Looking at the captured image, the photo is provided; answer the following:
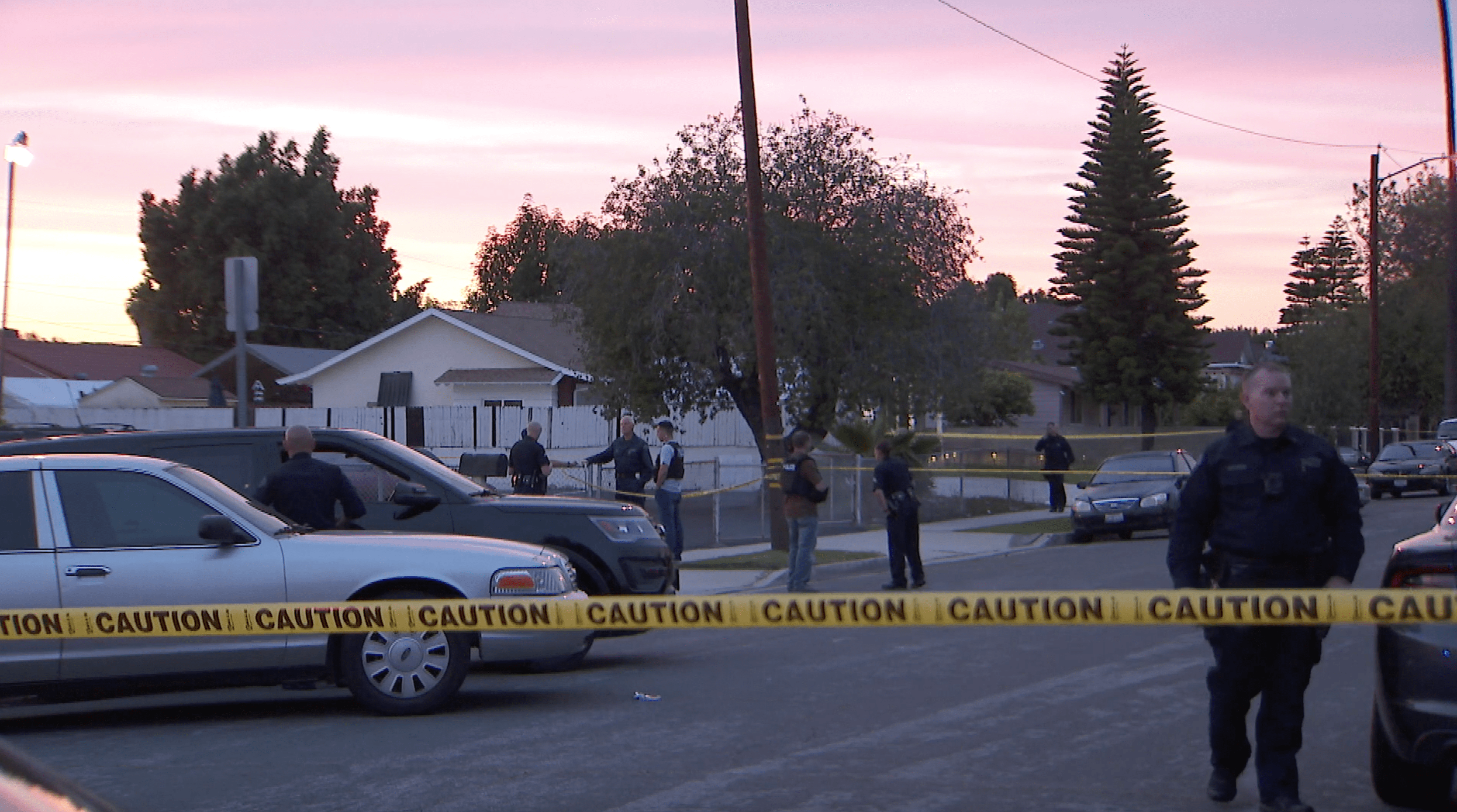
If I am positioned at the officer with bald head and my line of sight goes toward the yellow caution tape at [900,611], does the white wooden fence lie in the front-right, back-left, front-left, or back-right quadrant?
back-left

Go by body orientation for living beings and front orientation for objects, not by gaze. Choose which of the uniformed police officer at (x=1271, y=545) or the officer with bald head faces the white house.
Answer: the officer with bald head

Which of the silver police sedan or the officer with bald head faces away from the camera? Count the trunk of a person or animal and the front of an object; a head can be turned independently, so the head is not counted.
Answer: the officer with bald head

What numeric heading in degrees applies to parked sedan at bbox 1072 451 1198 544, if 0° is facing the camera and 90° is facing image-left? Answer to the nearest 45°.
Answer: approximately 45°

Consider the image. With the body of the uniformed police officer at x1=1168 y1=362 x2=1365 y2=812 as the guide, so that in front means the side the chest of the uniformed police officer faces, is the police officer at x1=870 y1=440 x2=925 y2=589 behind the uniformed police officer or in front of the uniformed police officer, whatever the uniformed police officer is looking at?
behind

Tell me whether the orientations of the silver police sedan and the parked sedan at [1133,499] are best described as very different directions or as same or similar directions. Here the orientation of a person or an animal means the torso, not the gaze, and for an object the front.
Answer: very different directions

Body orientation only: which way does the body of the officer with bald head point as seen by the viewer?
away from the camera

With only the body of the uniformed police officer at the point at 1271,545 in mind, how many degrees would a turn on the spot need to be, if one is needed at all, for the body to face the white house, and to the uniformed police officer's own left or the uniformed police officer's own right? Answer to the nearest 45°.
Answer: approximately 135° to the uniformed police officer's own right

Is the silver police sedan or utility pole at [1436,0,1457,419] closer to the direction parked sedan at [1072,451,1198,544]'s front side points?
the silver police sedan

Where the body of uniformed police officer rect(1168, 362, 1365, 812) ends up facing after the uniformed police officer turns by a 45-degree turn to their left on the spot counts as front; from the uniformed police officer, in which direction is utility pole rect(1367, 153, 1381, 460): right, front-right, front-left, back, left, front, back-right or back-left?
back-left

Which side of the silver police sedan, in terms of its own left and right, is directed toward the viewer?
right
